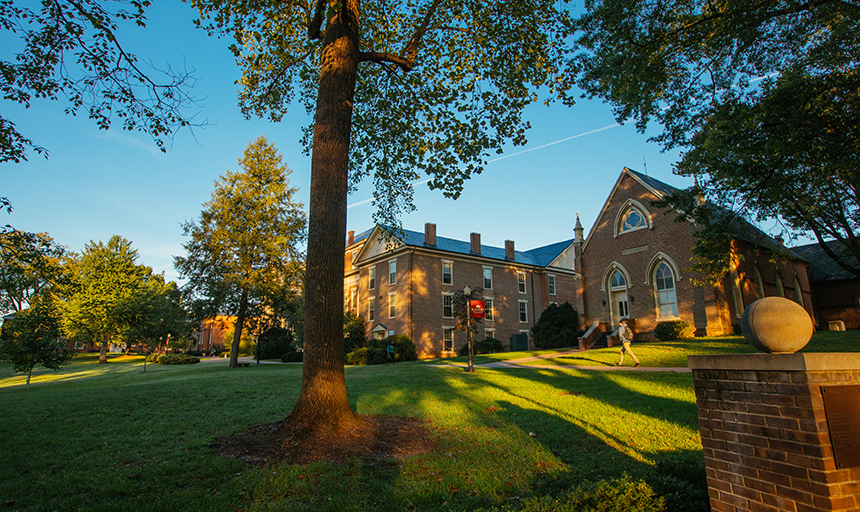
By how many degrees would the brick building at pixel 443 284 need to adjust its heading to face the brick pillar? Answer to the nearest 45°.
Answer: approximately 45° to its left

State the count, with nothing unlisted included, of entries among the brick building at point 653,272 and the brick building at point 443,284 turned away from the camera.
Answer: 0

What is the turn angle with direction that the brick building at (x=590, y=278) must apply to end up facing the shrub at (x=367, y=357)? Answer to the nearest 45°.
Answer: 0° — it already faces it

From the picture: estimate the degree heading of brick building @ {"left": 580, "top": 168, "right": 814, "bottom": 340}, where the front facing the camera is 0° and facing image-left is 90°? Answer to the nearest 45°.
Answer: approximately 45°

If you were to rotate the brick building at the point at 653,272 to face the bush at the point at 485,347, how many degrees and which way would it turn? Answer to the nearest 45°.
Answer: approximately 45° to its right

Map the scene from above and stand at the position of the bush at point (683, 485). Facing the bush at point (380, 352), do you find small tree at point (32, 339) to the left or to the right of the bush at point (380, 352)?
left

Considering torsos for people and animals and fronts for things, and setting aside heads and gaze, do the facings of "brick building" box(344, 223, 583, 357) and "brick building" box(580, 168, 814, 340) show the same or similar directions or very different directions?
same or similar directions

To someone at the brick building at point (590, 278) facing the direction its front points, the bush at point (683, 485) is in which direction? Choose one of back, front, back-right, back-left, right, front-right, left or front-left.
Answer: front-left

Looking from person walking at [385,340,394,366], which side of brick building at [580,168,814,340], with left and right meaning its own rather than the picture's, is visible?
front

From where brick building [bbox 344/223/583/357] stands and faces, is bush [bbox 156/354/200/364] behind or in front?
in front

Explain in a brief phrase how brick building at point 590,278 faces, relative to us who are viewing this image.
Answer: facing the viewer and to the left of the viewer

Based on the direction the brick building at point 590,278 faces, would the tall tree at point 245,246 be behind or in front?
in front

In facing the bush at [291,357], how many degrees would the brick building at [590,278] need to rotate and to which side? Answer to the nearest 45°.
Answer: approximately 45° to its right
